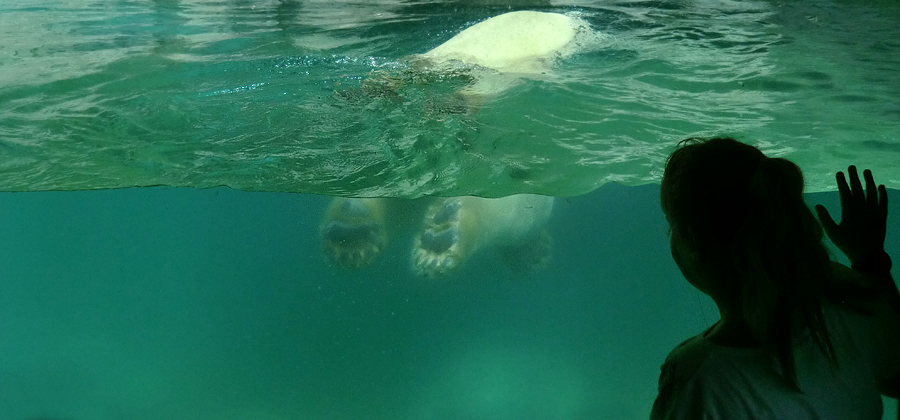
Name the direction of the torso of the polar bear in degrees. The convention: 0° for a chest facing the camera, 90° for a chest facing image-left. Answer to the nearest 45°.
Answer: approximately 225°
